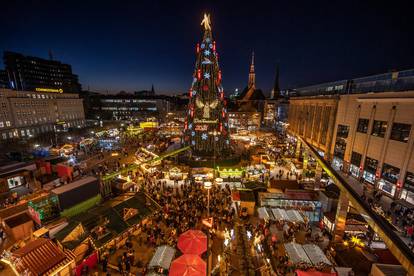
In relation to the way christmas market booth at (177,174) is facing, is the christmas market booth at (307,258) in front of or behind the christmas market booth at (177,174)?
in front

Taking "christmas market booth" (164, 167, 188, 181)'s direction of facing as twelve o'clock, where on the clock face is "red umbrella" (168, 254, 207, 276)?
The red umbrella is roughly at 12 o'clock from the christmas market booth.

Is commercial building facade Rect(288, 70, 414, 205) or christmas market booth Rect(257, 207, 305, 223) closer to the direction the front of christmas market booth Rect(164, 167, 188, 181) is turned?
the christmas market booth

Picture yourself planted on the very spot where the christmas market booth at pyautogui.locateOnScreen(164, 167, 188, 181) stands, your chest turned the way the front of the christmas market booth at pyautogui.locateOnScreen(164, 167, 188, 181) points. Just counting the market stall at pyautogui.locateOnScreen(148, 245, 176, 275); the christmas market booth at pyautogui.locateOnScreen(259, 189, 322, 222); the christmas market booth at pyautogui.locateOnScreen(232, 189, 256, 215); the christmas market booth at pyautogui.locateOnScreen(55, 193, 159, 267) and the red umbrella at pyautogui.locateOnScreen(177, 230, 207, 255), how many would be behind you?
0

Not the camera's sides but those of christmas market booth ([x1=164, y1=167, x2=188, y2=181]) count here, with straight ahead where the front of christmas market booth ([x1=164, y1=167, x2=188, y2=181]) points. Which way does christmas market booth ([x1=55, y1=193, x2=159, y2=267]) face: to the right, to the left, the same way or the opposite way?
to the left

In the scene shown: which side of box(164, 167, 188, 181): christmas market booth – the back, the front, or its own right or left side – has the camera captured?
front

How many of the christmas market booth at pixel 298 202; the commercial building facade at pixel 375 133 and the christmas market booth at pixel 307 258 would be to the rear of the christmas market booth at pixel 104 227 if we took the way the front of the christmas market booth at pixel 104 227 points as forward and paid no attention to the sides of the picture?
0

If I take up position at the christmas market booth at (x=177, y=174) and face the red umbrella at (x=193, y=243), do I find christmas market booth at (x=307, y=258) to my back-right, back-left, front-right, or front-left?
front-left

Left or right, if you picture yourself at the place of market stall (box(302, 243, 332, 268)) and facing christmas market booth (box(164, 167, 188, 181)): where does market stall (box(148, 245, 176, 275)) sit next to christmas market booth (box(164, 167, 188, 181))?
left

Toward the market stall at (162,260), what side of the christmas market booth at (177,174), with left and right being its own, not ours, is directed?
front

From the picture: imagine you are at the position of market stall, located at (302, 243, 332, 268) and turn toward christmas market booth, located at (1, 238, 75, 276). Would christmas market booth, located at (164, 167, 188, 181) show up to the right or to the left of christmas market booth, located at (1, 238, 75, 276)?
right

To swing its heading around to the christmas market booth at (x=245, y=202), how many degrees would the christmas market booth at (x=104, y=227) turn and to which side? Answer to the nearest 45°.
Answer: approximately 45° to its left

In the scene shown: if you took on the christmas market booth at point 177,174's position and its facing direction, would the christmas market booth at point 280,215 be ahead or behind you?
ahead

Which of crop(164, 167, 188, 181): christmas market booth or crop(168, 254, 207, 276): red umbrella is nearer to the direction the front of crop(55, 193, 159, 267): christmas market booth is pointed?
the red umbrella

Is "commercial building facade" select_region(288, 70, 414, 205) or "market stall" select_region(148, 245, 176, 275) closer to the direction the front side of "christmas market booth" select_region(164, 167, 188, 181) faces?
the market stall

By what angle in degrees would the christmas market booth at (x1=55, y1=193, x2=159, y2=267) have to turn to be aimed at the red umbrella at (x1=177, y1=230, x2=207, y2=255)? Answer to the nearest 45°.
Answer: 0° — it already faces it

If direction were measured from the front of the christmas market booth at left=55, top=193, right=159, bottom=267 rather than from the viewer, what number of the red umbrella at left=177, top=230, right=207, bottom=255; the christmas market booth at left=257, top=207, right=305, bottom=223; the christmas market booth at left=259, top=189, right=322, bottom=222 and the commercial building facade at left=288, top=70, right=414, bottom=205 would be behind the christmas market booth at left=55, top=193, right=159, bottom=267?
0

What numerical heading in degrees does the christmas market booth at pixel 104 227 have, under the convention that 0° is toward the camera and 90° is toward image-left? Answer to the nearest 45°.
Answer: approximately 315°

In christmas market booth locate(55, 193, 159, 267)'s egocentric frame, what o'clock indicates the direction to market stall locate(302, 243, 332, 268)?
The market stall is roughly at 12 o'clock from the christmas market booth.

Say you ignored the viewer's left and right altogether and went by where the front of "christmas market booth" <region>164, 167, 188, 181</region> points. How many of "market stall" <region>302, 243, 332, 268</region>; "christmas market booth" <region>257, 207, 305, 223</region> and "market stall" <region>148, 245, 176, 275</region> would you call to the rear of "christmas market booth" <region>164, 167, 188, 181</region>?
0

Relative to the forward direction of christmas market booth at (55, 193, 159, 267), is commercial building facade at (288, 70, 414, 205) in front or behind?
in front

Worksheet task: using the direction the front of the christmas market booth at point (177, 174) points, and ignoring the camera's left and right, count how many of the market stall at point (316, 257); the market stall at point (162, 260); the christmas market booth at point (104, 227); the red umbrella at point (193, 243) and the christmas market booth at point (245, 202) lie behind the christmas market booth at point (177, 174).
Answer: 0
